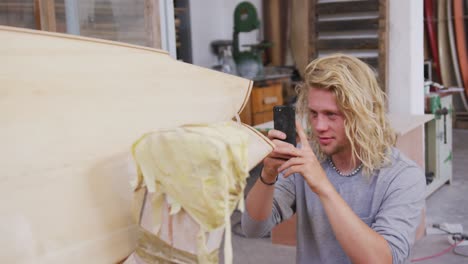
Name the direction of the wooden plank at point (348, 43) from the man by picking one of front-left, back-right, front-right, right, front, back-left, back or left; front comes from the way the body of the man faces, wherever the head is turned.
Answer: back-right

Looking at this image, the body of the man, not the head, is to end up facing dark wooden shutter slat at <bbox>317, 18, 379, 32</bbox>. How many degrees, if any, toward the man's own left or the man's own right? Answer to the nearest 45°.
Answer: approximately 135° to the man's own right

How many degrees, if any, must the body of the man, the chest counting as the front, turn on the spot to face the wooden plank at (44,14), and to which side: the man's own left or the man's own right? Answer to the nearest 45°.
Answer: approximately 90° to the man's own right

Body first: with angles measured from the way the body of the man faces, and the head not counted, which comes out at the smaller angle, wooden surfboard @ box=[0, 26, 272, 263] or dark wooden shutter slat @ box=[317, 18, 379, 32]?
the wooden surfboard

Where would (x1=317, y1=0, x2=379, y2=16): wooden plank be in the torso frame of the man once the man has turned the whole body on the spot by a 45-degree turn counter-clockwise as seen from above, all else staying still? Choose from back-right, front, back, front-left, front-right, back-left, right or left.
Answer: back

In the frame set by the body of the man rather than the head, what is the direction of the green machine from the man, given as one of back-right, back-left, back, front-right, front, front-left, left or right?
back-right

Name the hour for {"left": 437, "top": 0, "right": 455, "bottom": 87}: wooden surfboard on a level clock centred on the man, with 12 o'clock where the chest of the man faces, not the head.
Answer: The wooden surfboard is roughly at 5 o'clock from the man.

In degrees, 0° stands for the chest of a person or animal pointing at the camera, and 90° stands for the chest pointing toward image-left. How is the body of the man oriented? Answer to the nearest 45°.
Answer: approximately 45°

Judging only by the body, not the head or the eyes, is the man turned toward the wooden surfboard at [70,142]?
yes

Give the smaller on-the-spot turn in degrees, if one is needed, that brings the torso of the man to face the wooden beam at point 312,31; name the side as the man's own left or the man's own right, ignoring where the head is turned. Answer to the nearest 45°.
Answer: approximately 135° to the man's own right
